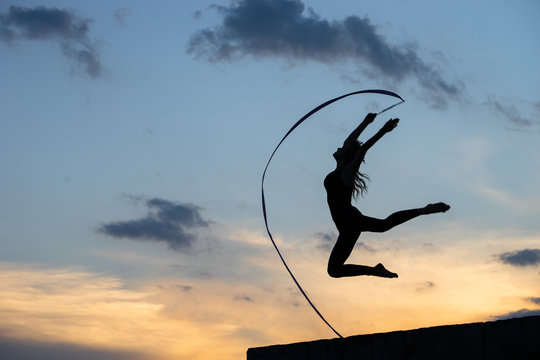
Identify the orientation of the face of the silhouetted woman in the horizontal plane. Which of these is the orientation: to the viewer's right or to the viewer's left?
to the viewer's left

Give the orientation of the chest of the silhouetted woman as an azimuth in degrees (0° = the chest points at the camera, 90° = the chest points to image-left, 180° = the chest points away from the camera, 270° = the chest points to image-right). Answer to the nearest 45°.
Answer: approximately 90°
